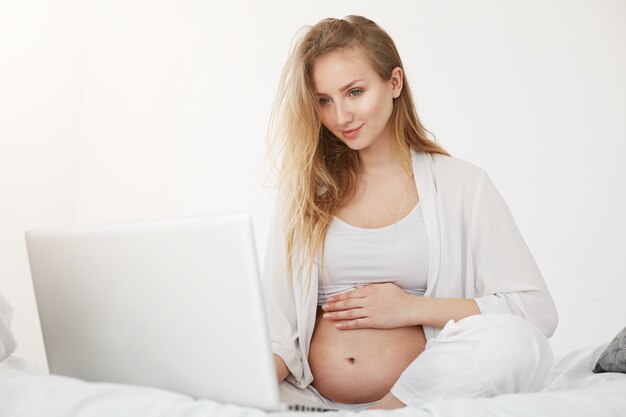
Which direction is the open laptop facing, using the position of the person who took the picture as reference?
facing away from the viewer and to the right of the viewer

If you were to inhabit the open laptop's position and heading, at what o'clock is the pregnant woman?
The pregnant woman is roughly at 12 o'clock from the open laptop.

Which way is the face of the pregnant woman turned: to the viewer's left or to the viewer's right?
to the viewer's left
